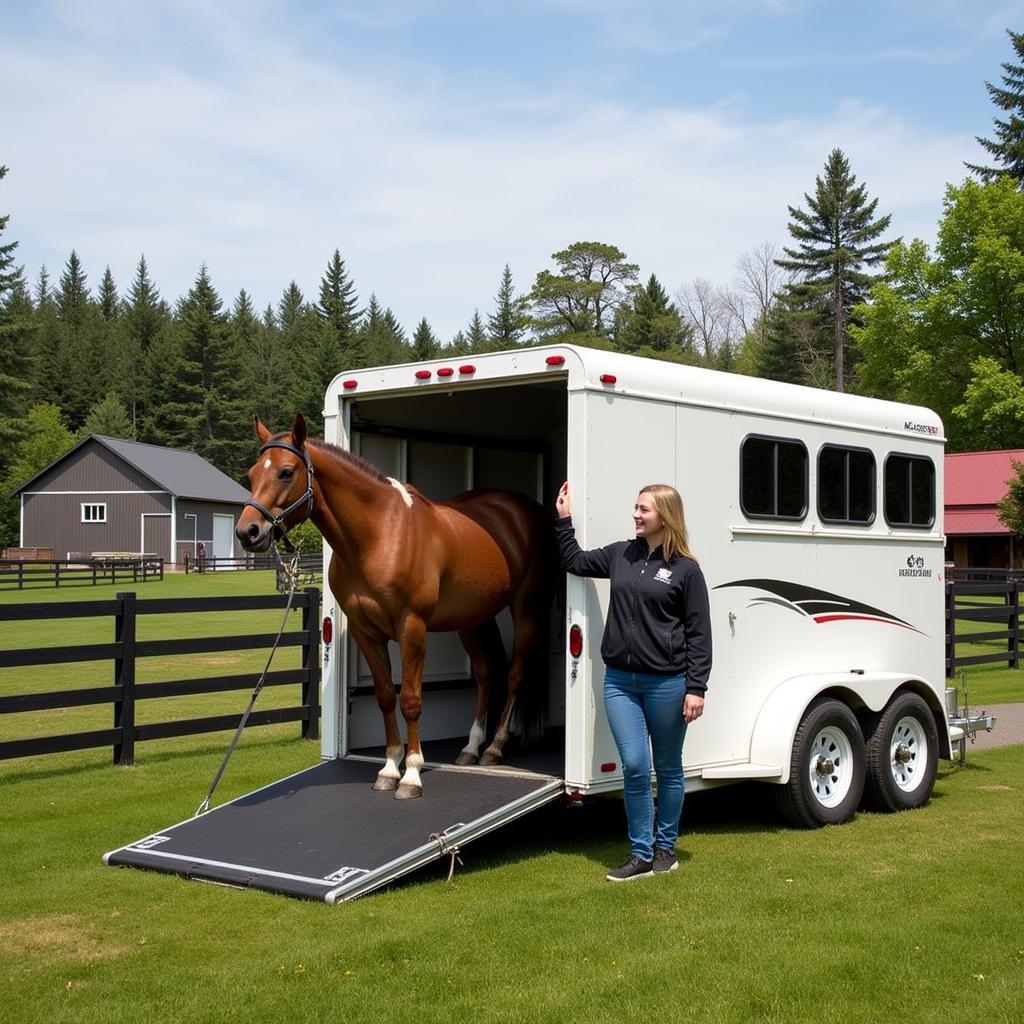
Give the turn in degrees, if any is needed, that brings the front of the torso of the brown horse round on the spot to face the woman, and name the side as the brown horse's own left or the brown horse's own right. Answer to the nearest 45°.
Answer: approximately 90° to the brown horse's own left

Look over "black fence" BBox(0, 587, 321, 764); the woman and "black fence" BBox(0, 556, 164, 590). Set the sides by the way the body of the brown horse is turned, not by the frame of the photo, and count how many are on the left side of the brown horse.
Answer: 1

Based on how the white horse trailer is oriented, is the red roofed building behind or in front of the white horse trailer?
in front

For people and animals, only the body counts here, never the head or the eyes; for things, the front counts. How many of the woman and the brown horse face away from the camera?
0

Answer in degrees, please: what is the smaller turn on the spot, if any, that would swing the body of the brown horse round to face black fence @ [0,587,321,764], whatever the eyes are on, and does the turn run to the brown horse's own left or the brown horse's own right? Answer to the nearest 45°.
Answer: approximately 90° to the brown horse's own right

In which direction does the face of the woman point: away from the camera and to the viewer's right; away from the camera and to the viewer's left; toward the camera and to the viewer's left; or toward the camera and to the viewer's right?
toward the camera and to the viewer's left

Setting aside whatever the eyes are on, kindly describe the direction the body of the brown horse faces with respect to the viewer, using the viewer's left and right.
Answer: facing the viewer and to the left of the viewer

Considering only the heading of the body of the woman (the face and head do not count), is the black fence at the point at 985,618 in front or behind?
behind

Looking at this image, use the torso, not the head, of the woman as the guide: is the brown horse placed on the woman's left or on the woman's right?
on the woman's right

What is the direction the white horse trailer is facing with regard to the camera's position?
facing away from the viewer and to the right of the viewer

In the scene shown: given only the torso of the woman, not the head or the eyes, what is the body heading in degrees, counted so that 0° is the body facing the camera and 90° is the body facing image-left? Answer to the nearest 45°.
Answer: approximately 45°

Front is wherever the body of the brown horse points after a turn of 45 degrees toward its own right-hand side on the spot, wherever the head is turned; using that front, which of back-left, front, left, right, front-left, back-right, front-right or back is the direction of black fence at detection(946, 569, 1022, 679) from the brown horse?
back-right

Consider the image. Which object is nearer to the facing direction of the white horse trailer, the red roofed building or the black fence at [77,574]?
the red roofed building
